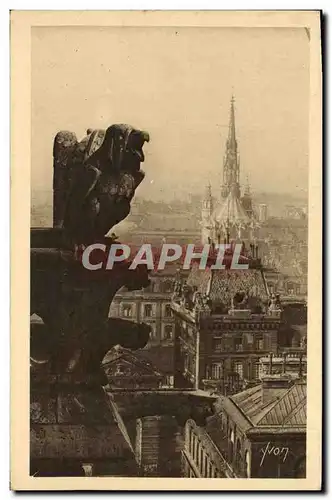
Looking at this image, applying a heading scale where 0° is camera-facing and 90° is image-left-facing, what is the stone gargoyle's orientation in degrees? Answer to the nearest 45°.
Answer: approximately 270°
